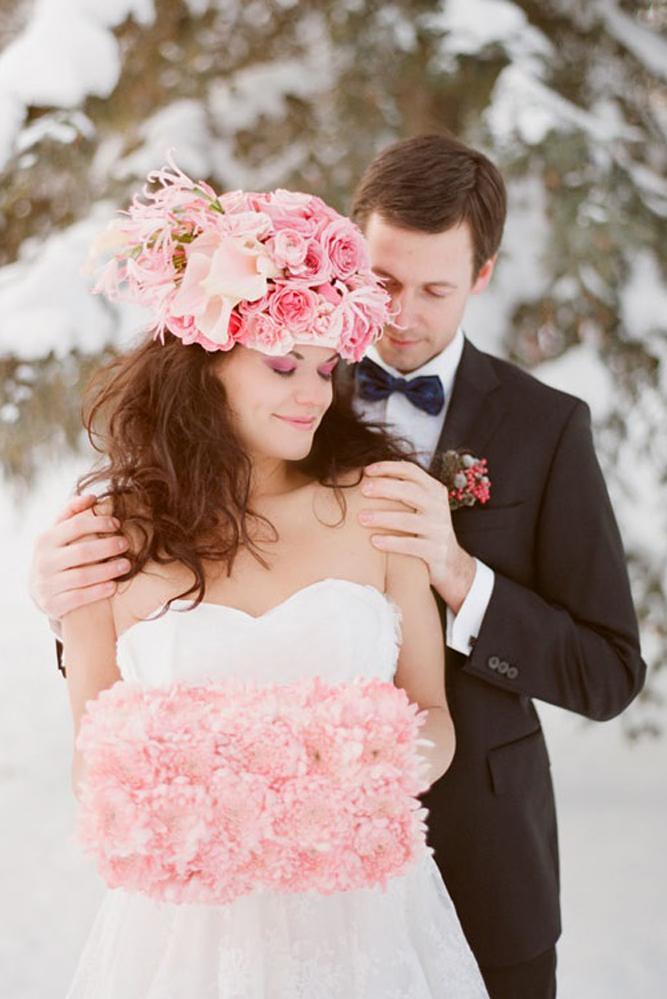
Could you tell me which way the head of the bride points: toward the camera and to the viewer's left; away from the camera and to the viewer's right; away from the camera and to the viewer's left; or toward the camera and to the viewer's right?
toward the camera and to the viewer's right

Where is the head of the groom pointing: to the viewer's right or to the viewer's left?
to the viewer's left

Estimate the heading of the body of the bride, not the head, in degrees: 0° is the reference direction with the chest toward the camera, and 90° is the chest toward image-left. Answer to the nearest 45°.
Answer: approximately 0°
